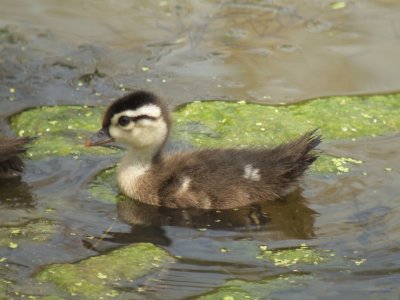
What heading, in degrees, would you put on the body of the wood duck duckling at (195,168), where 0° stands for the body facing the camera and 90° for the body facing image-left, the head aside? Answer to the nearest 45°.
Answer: approximately 90°

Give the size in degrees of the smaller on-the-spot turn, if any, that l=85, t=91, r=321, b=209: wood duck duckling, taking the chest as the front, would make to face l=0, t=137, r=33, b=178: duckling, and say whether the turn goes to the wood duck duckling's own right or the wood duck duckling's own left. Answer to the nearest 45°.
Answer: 0° — it already faces it
